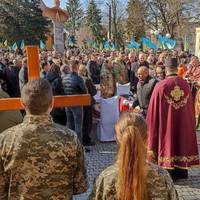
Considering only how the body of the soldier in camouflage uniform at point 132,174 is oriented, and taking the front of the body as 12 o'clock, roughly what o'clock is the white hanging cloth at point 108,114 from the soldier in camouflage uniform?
The white hanging cloth is roughly at 12 o'clock from the soldier in camouflage uniform.

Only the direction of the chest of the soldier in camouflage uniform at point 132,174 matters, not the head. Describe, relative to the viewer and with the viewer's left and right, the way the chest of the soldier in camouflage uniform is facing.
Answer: facing away from the viewer

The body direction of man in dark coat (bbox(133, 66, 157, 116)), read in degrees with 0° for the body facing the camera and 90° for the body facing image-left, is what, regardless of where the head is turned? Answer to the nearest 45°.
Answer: approximately 45°

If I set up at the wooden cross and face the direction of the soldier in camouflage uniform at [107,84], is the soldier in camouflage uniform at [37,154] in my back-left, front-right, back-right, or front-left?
back-right

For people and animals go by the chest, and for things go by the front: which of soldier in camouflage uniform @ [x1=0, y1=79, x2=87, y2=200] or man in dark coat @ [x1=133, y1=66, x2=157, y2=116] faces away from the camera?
the soldier in camouflage uniform

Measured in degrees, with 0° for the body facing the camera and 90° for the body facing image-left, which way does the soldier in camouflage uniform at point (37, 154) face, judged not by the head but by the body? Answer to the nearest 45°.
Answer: approximately 180°

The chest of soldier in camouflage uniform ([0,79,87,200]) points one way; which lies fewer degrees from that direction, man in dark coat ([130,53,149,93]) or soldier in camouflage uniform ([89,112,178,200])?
the man in dark coat

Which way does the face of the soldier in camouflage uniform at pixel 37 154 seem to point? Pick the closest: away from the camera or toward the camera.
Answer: away from the camera

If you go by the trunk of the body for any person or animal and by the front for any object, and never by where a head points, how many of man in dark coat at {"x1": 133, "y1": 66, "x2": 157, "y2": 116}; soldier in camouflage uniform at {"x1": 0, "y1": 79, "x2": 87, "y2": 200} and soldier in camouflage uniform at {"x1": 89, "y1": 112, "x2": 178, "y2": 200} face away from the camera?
2

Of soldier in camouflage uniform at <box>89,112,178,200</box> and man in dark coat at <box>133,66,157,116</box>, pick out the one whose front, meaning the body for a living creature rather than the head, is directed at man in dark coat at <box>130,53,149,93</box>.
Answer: the soldier in camouflage uniform

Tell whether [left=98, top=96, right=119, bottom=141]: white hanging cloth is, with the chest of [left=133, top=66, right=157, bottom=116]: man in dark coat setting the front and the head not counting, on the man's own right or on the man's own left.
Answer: on the man's own right

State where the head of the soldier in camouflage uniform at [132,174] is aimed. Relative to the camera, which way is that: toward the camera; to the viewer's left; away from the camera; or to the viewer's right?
away from the camera

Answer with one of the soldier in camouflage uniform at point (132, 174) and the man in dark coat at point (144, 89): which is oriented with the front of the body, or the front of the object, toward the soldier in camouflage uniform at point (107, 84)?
the soldier in camouflage uniform at point (132, 174)

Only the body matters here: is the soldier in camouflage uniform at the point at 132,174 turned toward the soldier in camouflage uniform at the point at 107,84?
yes
